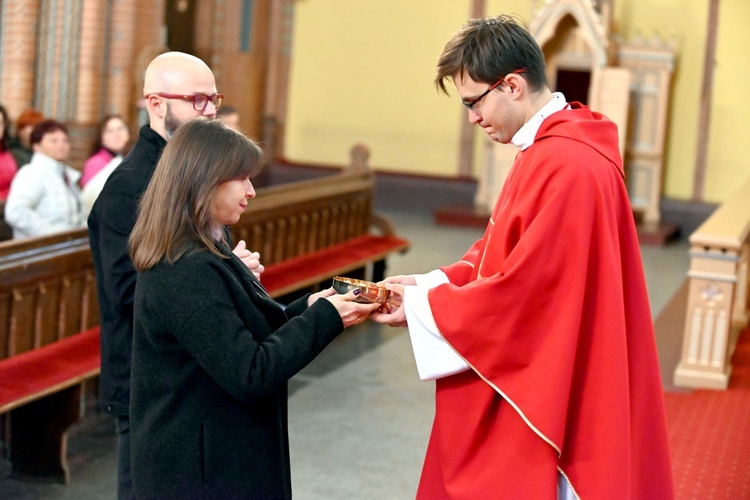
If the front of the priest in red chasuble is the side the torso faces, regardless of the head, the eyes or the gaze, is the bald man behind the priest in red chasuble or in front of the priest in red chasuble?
in front

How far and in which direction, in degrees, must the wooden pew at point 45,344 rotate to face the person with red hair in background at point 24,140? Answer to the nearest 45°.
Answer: approximately 135° to its left

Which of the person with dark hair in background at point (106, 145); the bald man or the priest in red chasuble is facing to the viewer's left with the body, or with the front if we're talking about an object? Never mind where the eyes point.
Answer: the priest in red chasuble

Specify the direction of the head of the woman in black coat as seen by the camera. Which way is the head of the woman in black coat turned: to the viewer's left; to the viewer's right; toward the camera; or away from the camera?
to the viewer's right

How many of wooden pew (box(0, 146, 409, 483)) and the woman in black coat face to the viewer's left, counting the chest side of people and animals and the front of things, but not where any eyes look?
0

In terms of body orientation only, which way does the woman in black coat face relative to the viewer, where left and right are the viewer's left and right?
facing to the right of the viewer

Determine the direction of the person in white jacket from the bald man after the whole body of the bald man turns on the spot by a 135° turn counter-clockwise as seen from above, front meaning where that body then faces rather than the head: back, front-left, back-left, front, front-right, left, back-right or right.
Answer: front-right

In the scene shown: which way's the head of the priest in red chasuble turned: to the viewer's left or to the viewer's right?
to the viewer's left

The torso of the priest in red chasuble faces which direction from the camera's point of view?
to the viewer's left

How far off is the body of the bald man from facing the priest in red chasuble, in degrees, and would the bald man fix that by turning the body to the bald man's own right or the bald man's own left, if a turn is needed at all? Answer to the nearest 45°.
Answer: approximately 45° to the bald man's own right

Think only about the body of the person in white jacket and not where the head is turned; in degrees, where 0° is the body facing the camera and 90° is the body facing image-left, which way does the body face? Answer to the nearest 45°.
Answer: approximately 315°

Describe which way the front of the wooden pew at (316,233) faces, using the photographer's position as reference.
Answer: facing the viewer and to the right of the viewer

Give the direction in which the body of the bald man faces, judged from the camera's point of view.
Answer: to the viewer's right

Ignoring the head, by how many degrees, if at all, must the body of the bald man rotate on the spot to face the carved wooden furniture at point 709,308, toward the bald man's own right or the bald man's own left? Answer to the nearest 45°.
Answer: approximately 45° to the bald man's own left

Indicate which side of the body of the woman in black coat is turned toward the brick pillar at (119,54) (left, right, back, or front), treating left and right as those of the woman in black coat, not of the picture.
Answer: left
